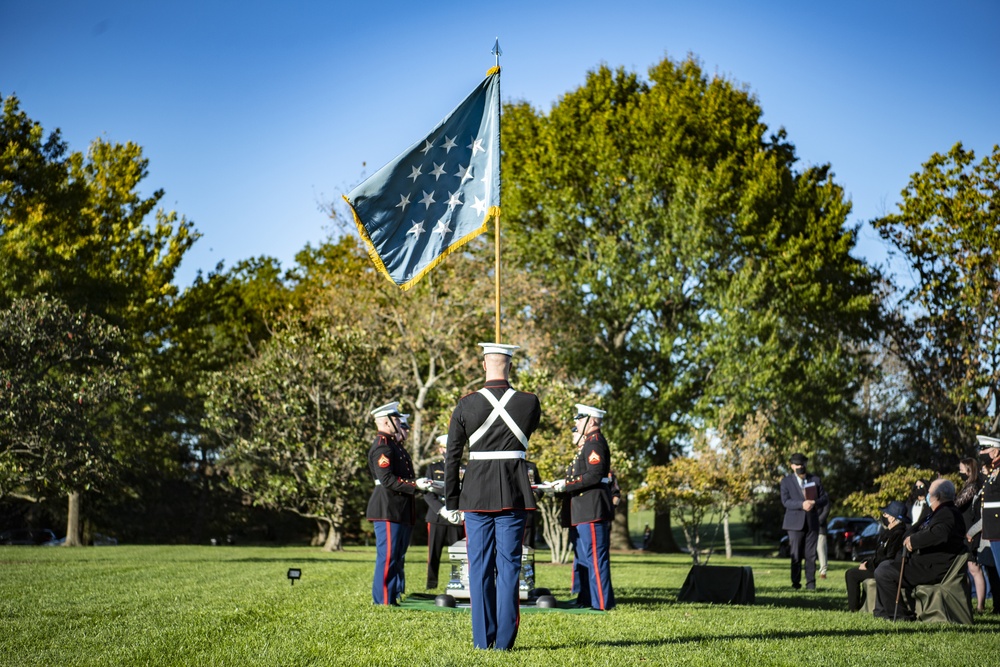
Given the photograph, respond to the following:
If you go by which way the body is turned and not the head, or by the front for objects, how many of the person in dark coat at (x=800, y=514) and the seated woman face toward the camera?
1

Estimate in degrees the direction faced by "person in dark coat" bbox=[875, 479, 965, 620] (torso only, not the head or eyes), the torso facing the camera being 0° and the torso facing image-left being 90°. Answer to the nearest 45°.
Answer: approximately 90°

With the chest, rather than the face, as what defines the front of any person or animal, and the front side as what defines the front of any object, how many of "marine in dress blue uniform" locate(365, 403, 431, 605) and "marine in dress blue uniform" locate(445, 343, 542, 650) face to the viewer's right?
1

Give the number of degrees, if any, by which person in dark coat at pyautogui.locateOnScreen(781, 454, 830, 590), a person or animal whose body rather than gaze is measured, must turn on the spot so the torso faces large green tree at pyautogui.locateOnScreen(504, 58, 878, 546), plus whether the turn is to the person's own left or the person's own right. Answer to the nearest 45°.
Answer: approximately 180°

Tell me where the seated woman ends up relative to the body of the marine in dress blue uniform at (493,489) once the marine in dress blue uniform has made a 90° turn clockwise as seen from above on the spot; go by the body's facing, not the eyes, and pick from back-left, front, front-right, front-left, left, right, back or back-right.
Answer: front-left

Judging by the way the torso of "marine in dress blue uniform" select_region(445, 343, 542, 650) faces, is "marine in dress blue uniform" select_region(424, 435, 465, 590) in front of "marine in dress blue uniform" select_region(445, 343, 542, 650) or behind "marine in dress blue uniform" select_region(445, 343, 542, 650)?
in front

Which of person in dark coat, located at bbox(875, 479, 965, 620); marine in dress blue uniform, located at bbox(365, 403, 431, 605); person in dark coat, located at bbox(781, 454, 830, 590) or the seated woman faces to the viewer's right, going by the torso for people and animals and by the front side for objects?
the marine in dress blue uniform

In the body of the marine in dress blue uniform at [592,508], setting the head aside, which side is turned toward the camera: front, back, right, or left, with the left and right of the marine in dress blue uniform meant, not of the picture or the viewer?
left

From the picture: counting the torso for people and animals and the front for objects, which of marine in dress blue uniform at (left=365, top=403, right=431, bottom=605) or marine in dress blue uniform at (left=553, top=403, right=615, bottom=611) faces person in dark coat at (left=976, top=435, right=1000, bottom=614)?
marine in dress blue uniform at (left=365, top=403, right=431, bottom=605)

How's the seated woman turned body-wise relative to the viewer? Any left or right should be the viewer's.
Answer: facing to the left of the viewer

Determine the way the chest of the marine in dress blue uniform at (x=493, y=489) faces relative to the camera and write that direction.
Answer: away from the camera

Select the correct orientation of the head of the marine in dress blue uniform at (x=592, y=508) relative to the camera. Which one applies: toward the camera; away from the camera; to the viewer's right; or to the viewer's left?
to the viewer's left

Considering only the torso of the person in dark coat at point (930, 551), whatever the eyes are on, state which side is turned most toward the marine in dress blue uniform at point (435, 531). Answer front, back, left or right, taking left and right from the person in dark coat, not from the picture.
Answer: front

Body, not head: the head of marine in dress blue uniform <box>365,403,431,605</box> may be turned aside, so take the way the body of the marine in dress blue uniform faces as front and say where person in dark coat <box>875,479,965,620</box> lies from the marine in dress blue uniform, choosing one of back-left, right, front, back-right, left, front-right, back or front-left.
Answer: front

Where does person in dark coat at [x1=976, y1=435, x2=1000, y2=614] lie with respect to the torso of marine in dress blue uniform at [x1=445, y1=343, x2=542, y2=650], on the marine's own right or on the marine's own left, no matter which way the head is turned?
on the marine's own right

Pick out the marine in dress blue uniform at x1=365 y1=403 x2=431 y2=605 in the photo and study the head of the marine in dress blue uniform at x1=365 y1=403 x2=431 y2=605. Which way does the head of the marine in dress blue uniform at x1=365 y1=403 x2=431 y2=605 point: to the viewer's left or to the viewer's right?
to the viewer's right

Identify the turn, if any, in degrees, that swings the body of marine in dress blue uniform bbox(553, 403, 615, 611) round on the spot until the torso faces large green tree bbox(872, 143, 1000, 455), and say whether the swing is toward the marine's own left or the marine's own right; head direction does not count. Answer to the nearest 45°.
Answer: approximately 135° to the marine's own right

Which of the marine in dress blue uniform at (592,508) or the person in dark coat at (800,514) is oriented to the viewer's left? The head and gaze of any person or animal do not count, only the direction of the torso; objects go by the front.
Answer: the marine in dress blue uniform

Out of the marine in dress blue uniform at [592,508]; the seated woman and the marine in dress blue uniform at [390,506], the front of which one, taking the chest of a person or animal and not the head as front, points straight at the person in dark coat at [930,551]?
the marine in dress blue uniform at [390,506]

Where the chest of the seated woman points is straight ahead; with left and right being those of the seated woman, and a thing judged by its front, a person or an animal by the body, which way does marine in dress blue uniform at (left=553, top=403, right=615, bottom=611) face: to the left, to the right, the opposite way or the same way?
the same way

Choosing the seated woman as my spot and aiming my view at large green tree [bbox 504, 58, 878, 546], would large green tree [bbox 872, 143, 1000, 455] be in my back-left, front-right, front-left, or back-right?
front-right

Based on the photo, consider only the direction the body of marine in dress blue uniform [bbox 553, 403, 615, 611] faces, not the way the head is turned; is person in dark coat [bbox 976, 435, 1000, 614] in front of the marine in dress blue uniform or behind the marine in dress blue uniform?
behind
